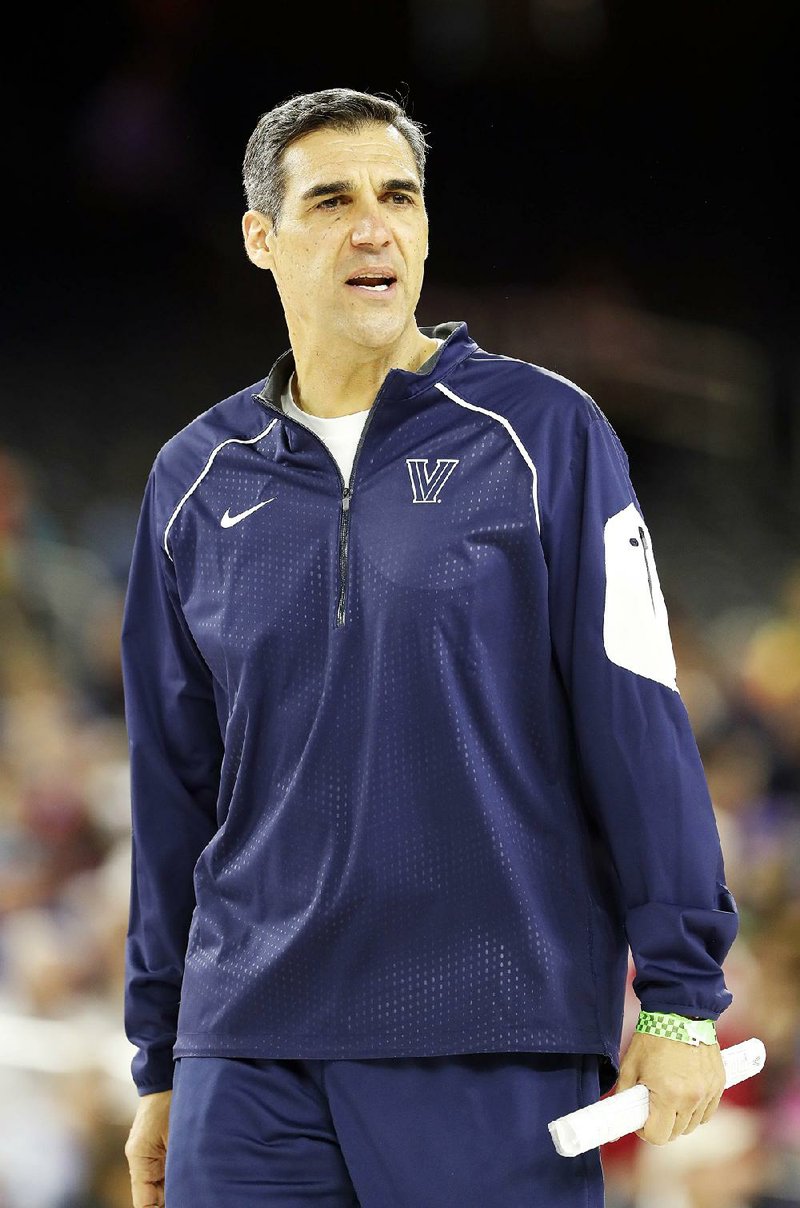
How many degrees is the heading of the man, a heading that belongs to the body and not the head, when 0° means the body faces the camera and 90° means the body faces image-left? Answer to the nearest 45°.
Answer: approximately 0°
